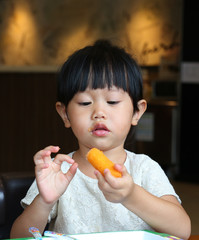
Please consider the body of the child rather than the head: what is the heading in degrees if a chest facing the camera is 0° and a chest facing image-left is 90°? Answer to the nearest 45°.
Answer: approximately 0°
